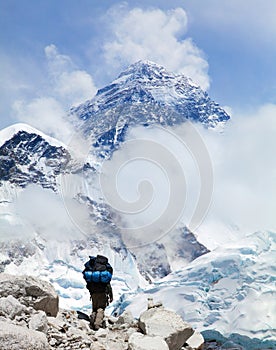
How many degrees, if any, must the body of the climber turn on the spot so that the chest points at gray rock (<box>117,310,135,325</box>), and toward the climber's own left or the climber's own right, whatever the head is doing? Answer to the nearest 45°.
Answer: approximately 45° to the climber's own right

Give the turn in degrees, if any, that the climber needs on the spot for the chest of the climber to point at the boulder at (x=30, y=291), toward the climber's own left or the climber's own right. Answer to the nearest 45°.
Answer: approximately 135° to the climber's own left

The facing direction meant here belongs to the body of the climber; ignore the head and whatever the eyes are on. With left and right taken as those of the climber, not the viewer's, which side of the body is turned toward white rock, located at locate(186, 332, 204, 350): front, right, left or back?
right

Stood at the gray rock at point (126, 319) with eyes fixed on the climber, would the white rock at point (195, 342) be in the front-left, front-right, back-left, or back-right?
back-left

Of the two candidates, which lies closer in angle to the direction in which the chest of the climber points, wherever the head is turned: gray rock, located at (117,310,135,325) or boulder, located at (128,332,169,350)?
the gray rock

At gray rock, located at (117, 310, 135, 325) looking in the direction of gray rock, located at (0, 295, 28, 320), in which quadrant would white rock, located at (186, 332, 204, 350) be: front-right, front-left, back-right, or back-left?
back-left

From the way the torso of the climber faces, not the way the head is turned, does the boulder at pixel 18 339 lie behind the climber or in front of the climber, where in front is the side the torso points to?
behind

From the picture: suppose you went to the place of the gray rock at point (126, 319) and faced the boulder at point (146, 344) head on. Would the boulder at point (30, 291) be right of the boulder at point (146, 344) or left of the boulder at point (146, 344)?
right

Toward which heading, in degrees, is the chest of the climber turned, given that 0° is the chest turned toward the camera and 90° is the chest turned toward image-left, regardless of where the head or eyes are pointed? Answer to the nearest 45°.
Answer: approximately 180°
